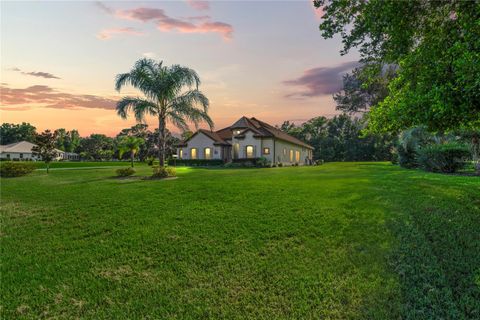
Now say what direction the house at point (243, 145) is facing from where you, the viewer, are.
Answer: facing the viewer and to the left of the viewer

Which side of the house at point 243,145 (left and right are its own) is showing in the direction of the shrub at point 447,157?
left

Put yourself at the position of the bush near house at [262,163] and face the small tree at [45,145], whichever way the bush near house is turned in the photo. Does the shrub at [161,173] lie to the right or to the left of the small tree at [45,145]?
left

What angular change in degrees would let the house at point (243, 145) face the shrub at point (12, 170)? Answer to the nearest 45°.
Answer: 0° — it already faces it

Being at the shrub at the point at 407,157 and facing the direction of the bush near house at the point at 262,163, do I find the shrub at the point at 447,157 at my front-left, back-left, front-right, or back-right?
back-left

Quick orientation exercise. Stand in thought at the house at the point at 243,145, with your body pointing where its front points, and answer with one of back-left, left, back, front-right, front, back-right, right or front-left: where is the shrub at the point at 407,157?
left

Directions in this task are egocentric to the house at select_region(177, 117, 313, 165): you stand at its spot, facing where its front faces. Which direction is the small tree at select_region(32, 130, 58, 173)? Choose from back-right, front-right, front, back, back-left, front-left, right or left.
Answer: front

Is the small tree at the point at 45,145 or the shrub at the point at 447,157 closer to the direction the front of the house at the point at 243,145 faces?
the small tree

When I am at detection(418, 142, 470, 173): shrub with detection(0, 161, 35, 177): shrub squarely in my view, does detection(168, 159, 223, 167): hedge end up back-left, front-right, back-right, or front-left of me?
front-right
